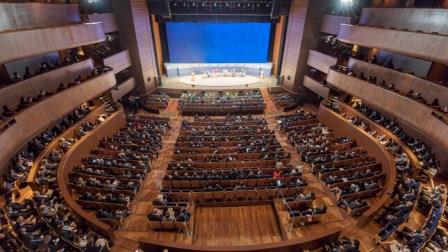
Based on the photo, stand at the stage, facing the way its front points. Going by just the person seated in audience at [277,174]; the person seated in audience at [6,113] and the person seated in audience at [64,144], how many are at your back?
0

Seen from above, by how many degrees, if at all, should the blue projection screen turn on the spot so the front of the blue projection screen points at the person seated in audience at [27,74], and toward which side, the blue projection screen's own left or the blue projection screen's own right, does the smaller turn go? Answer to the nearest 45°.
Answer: approximately 45° to the blue projection screen's own right

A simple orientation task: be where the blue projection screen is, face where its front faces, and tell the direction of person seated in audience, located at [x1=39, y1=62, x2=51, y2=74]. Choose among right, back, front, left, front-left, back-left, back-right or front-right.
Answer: front-right

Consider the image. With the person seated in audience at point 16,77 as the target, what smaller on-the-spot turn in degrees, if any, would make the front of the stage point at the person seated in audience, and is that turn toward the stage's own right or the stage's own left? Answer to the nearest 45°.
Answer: approximately 45° to the stage's own right

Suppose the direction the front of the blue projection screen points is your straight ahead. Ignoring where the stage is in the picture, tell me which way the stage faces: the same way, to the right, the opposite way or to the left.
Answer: the same way

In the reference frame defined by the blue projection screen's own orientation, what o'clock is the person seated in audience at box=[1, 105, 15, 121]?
The person seated in audience is roughly at 1 o'clock from the blue projection screen.

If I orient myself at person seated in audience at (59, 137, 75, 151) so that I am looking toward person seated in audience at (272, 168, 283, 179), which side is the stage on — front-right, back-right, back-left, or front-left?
front-left

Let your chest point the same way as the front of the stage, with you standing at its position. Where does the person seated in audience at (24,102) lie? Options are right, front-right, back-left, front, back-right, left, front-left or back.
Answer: front-right

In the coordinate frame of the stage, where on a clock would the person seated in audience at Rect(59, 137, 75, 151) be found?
The person seated in audience is roughly at 1 o'clock from the stage.

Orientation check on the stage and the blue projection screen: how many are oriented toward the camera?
2

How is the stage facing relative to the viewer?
toward the camera

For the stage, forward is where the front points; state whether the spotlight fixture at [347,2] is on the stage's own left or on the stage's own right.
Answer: on the stage's own left

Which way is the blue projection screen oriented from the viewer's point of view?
toward the camera
